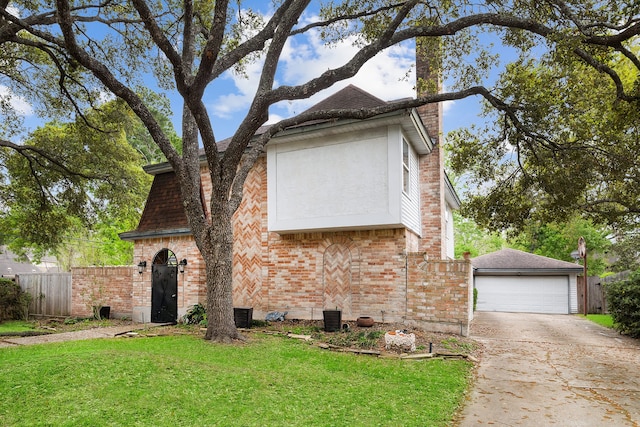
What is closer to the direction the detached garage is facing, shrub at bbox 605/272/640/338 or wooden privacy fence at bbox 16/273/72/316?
the shrub

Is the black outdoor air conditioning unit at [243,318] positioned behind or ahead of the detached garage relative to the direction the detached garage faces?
ahead

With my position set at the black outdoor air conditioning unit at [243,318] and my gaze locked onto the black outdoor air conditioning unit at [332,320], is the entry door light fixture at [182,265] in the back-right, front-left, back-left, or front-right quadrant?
back-left

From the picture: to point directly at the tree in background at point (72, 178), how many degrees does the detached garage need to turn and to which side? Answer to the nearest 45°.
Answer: approximately 45° to its right

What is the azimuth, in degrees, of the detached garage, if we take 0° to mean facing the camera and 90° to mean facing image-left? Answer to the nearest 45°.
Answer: approximately 0°

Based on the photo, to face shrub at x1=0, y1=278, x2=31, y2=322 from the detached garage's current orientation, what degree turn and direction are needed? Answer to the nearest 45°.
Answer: approximately 45° to its right

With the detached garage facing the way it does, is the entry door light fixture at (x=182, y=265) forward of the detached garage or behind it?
forward
